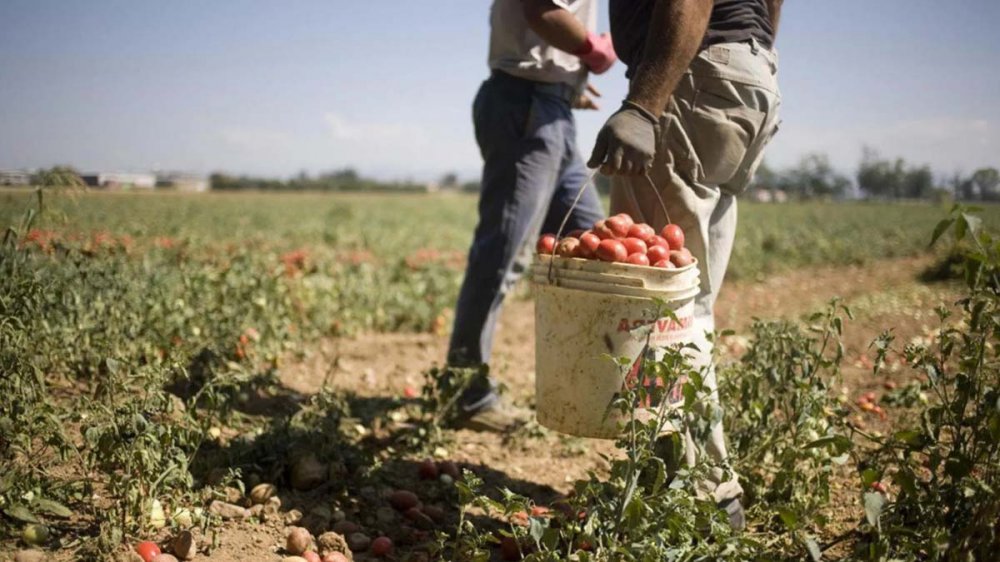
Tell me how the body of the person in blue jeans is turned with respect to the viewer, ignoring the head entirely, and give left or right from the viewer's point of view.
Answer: facing to the right of the viewer

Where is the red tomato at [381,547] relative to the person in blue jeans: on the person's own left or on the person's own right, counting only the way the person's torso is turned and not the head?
on the person's own right

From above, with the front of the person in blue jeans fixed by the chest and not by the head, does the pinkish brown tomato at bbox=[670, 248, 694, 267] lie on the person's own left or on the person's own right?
on the person's own right

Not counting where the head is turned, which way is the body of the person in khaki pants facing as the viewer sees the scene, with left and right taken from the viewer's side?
facing away from the viewer and to the left of the viewer

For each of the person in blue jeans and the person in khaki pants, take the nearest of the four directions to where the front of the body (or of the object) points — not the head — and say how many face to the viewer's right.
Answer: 1

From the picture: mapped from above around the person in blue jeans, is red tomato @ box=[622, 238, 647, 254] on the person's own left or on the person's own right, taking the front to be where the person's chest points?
on the person's own right

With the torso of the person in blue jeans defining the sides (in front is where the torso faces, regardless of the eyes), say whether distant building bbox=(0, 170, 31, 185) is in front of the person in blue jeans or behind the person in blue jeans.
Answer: behind

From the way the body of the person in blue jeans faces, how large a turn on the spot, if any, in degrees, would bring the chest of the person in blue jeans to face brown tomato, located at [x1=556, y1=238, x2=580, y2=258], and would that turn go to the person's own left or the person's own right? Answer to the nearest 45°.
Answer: approximately 90° to the person's own right
